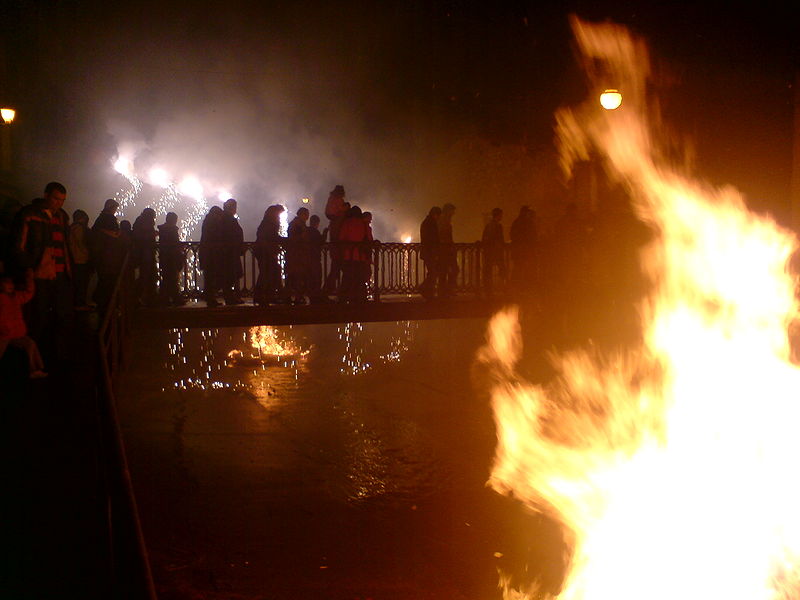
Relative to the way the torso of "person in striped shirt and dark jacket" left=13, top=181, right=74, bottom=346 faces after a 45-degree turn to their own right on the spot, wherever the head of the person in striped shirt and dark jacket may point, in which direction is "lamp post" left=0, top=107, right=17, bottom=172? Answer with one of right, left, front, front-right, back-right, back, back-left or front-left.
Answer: back

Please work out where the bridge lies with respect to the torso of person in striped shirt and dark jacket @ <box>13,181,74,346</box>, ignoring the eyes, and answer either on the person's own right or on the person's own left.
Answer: on the person's own left

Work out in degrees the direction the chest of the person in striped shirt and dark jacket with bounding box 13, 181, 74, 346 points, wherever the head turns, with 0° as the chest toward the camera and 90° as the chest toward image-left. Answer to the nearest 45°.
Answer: approximately 315°

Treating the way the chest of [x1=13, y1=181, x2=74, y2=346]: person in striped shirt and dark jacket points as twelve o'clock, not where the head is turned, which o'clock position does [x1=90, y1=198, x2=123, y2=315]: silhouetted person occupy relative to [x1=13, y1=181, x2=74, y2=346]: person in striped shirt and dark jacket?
[x1=90, y1=198, x2=123, y2=315]: silhouetted person is roughly at 8 o'clock from [x1=13, y1=181, x2=74, y2=346]: person in striped shirt and dark jacket.

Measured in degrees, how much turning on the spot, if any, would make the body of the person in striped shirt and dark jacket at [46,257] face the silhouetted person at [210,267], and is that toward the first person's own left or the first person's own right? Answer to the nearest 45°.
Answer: approximately 90° to the first person's own left

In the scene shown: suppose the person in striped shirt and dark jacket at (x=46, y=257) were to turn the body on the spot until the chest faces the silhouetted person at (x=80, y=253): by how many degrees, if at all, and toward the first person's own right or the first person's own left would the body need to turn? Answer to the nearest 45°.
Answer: approximately 135° to the first person's own left
